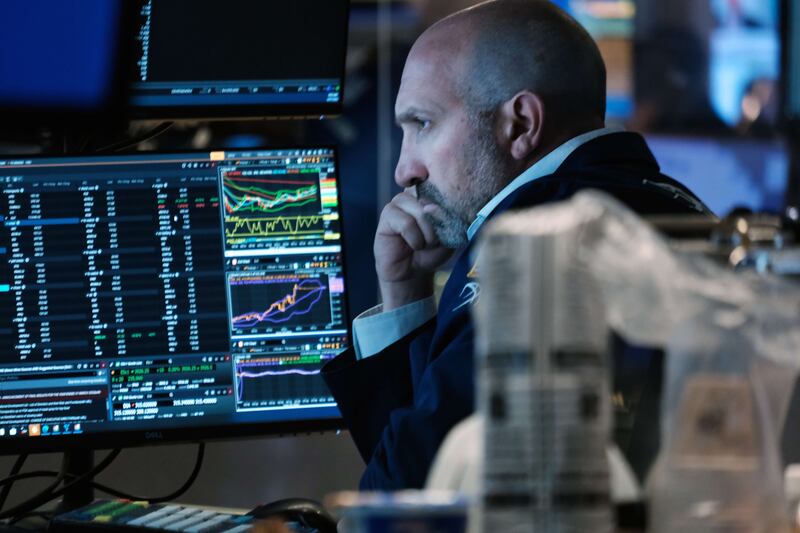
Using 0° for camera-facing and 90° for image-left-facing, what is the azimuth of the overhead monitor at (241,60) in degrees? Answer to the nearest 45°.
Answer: approximately 0°

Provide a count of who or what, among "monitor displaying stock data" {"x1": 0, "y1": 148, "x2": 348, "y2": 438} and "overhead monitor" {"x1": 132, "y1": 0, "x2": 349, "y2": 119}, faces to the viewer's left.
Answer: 0

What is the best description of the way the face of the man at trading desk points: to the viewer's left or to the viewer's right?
to the viewer's left

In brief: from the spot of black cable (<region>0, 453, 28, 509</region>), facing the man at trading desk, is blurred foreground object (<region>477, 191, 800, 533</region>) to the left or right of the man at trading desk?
right

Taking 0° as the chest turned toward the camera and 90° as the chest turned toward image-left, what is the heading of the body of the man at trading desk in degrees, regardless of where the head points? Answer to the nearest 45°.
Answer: approximately 90°

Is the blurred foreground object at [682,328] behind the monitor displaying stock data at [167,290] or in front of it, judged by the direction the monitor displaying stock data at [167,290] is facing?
in front

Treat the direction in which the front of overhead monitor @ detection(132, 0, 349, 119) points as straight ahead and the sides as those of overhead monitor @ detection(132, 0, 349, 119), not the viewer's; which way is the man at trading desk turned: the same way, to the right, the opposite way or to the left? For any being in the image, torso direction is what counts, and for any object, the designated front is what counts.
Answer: to the right

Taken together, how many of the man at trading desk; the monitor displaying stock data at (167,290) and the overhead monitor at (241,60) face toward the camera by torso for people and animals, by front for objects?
2
